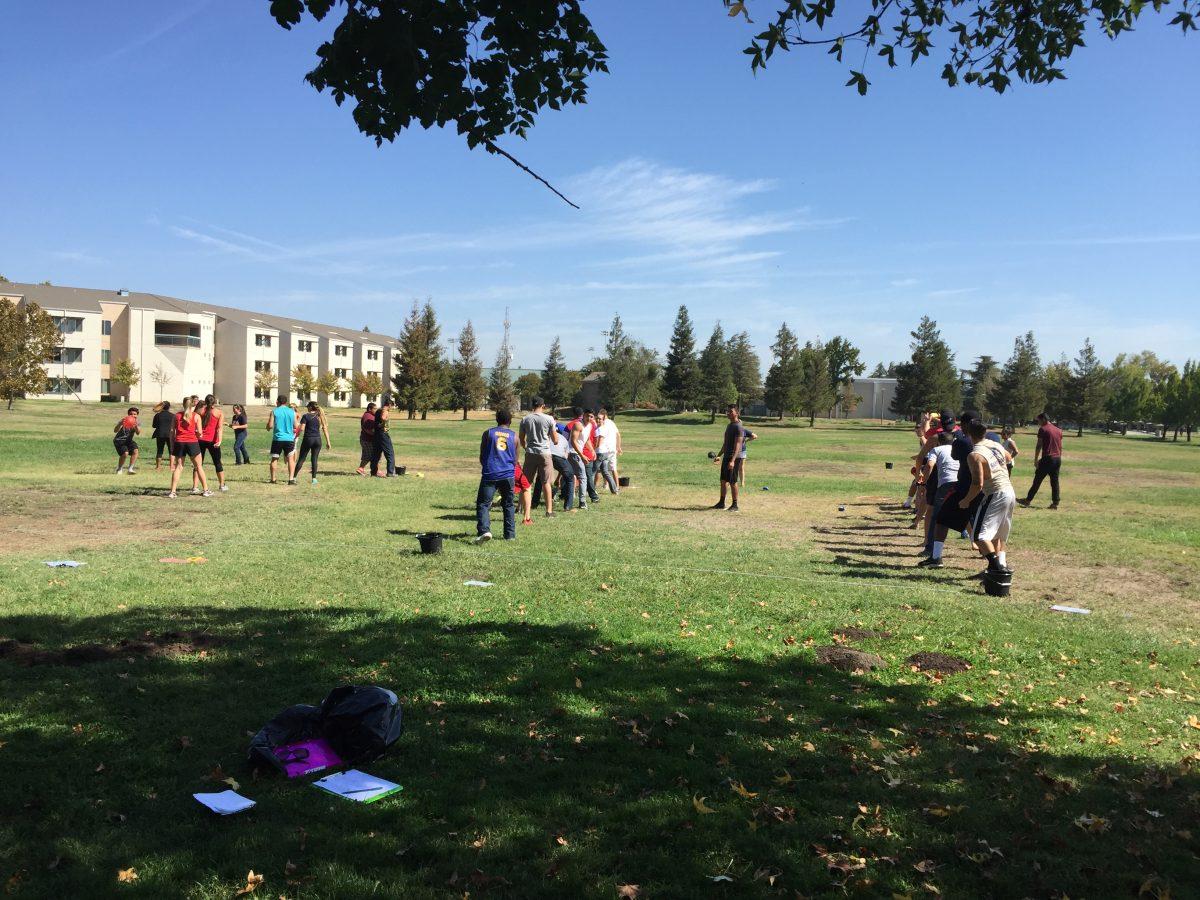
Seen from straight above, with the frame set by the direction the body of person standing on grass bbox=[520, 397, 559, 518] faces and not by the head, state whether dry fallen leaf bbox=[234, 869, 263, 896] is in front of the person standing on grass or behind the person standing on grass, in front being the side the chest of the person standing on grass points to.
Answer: behind

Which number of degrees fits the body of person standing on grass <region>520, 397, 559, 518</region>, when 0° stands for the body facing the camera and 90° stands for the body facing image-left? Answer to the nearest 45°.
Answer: approximately 225°

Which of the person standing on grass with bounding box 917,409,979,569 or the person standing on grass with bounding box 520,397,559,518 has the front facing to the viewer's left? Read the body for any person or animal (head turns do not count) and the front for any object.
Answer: the person standing on grass with bounding box 917,409,979,569

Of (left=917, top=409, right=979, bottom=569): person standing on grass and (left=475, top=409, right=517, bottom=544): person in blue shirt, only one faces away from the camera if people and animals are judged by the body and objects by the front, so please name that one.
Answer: the person in blue shirt

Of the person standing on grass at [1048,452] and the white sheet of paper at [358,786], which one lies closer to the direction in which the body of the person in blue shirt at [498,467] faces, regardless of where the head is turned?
the person standing on grass

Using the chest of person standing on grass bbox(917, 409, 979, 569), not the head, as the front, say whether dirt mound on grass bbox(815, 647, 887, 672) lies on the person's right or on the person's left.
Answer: on the person's left

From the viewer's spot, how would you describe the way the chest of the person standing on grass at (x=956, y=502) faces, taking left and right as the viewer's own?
facing to the left of the viewer

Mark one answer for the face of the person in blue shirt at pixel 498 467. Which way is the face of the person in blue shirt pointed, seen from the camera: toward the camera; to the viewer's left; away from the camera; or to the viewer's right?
away from the camera

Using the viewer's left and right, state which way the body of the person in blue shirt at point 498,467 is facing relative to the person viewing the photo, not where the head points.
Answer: facing away from the viewer
